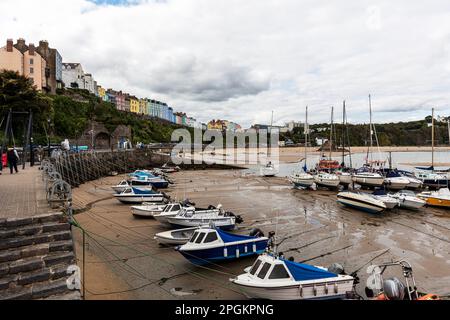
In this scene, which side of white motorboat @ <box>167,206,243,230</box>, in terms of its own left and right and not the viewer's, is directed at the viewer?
left

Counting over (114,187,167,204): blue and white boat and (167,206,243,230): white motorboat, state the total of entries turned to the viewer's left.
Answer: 2

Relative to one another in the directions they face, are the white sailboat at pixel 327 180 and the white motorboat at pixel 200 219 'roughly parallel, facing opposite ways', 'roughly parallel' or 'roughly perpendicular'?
roughly parallel

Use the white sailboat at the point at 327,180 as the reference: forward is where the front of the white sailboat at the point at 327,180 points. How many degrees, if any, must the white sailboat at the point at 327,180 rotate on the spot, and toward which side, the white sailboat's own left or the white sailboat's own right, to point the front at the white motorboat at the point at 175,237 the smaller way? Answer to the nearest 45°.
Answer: approximately 90° to the white sailboat's own left

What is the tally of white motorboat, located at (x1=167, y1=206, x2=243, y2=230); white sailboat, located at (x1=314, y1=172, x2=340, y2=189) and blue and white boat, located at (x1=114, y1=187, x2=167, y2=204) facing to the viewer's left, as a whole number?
3

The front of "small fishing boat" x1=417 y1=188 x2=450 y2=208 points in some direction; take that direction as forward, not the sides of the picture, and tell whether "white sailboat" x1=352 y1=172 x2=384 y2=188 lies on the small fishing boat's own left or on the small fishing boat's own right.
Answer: on the small fishing boat's own right

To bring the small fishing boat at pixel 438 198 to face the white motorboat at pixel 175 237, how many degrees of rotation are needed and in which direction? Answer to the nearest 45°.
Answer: approximately 45° to its left

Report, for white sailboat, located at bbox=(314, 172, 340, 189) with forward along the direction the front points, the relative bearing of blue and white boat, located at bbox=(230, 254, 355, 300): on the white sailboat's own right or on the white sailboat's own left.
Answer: on the white sailboat's own left

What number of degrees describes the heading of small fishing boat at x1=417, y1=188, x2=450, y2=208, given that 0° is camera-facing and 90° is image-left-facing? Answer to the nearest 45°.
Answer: approximately 90°

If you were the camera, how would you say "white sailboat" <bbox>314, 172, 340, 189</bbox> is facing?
facing to the left of the viewer

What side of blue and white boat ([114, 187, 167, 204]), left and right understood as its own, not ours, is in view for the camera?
left
